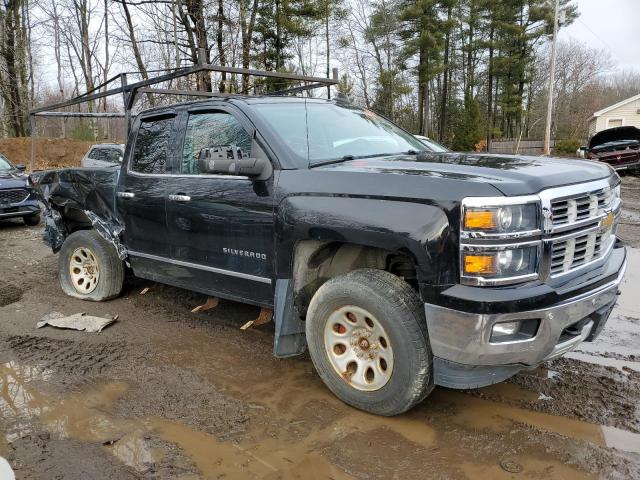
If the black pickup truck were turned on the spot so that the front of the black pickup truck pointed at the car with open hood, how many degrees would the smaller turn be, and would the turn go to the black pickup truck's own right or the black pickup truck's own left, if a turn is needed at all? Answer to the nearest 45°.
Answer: approximately 90° to the black pickup truck's own left

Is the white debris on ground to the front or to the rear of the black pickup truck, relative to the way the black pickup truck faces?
to the rear

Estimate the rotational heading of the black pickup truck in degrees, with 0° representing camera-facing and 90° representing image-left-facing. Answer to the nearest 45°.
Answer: approximately 315°

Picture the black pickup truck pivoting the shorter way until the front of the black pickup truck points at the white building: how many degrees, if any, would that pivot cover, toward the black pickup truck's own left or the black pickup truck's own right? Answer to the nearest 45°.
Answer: approximately 90° to the black pickup truck's own left

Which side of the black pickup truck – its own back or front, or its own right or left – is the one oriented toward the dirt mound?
back
